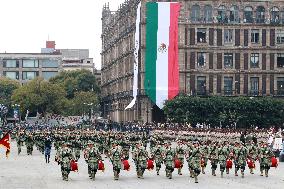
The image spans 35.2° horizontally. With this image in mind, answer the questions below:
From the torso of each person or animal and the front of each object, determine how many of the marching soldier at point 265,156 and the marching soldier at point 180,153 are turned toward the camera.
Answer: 2

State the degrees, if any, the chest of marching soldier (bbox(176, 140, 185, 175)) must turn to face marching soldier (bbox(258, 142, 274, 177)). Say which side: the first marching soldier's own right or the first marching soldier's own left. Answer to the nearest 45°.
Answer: approximately 90° to the first marching soldier's own left

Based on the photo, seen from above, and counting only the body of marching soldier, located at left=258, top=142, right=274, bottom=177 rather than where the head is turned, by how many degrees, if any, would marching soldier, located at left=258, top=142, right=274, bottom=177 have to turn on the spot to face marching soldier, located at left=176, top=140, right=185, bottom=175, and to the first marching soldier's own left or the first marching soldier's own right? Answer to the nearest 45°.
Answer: approximately 90° to the first marching soldier's own right

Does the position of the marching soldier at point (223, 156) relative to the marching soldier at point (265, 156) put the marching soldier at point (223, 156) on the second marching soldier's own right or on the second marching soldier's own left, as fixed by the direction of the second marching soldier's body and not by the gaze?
on the second marching soldier's own right

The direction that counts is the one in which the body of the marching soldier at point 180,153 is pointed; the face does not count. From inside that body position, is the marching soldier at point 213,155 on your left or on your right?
on your left

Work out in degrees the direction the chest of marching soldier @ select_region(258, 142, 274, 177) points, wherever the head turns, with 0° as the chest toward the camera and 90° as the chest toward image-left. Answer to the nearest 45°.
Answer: approximately 0°

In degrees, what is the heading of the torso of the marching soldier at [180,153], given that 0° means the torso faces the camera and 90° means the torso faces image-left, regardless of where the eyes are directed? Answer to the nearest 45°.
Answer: approximately 0°
